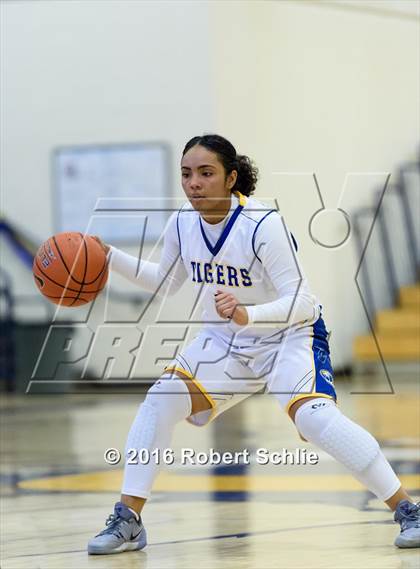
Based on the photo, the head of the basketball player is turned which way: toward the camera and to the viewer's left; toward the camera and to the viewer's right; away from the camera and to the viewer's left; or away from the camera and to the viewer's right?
toward the camera and to the viewer's left

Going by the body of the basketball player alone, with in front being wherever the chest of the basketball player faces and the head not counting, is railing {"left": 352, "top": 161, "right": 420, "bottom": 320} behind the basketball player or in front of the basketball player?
behind

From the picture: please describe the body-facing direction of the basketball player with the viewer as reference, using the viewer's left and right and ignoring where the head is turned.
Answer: facing the viewer and to the left of the viewer
